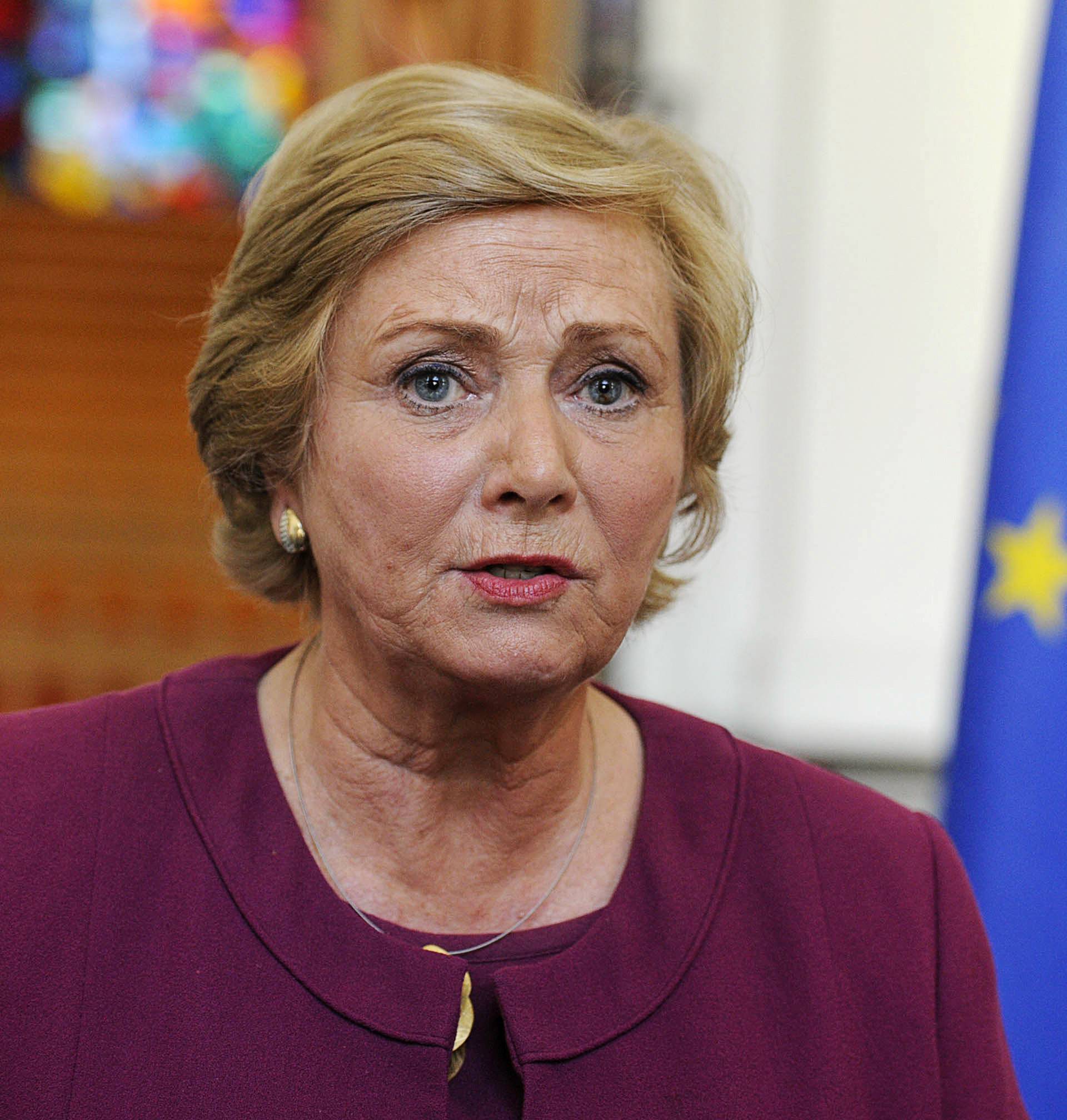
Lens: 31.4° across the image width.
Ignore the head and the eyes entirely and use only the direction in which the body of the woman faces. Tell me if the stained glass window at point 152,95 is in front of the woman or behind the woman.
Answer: behind

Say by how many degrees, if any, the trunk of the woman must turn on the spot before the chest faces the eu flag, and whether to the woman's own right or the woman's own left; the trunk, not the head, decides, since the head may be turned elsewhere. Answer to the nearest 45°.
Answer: approximately 135° to the woman's own left

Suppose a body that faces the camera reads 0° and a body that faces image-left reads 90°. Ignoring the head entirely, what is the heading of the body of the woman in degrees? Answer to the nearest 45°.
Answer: approximately 0°
